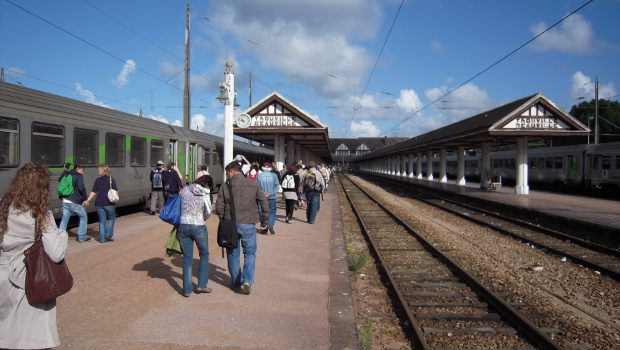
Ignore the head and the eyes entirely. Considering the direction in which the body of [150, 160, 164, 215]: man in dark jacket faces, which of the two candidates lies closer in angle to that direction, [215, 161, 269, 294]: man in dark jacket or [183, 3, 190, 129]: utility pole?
the utility pole

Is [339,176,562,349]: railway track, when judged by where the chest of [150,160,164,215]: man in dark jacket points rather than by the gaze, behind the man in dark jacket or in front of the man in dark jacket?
behind

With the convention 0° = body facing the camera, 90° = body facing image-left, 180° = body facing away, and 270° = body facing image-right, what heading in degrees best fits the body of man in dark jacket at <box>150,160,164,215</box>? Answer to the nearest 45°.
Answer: approximately 180°

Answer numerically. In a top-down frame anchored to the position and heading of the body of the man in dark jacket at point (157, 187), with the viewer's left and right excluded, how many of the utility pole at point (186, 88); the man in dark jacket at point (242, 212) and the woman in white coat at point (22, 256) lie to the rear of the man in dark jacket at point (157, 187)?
2

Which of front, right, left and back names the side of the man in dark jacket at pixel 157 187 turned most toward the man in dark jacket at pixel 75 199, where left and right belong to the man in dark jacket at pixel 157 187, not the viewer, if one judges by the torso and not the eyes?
back

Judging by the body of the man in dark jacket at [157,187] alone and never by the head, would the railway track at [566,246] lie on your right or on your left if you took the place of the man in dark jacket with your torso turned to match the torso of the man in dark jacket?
on your right

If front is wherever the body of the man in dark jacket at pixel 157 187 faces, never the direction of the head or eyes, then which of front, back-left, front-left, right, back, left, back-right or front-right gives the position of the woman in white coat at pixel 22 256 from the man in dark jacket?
back
